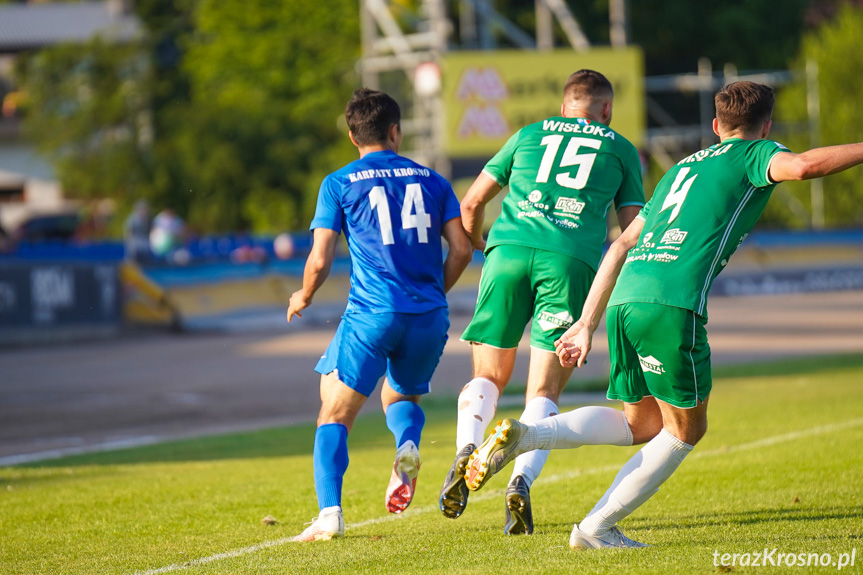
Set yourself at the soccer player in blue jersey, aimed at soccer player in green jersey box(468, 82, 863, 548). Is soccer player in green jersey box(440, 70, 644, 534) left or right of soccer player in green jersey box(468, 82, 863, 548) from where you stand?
left

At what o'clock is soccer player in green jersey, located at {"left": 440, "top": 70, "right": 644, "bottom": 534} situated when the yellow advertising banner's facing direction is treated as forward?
The soccer player in green jersey is roughly at 12 o'clock from the yellow advertising banner.

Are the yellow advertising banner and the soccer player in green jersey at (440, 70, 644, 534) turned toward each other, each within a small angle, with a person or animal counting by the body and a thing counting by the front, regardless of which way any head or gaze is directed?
yes

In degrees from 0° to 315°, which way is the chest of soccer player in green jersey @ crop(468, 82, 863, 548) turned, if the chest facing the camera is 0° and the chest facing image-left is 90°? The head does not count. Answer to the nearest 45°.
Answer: approximately 225°

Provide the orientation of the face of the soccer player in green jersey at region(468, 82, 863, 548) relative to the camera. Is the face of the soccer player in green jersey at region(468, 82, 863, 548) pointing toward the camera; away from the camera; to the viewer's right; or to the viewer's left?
away from the camera

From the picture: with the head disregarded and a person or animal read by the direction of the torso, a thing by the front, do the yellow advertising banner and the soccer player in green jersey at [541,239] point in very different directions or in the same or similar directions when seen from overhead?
very different directions

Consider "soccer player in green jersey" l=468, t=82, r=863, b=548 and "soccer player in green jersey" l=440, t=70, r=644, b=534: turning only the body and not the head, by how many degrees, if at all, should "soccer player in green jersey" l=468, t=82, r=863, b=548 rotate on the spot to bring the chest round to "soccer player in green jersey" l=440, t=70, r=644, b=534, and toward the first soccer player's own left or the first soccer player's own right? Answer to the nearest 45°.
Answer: approximately 90° to the first soccer player's own left

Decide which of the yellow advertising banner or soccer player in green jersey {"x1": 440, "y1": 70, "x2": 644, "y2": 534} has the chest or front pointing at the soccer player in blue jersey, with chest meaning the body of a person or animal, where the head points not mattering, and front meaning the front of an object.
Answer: the yellow advertising banner

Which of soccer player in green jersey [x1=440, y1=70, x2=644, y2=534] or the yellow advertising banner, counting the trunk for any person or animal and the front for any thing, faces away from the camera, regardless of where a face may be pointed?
the soccer player in green jersey

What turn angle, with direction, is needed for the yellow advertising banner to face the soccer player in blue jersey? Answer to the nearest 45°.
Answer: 0° — it already faces them

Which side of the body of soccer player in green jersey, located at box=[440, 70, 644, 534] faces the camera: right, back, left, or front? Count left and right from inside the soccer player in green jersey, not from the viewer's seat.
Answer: back

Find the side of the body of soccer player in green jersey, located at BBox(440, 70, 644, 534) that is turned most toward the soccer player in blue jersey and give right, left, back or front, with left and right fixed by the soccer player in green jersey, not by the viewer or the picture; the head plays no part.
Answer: left
